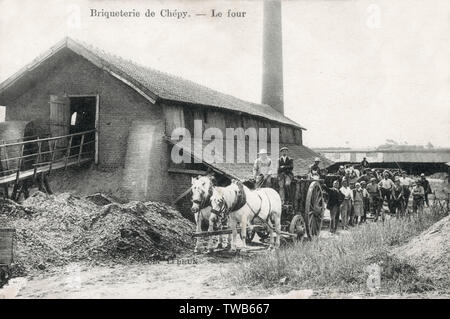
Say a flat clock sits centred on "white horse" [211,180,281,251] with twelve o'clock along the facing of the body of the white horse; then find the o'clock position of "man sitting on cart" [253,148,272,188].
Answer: The man sitting on cart is roughly at 5 o'clock from the white horse.

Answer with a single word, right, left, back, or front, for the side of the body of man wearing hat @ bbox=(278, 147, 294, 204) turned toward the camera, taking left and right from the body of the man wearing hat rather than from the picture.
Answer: front

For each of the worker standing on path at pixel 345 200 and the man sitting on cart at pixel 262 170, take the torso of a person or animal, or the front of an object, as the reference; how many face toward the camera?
2

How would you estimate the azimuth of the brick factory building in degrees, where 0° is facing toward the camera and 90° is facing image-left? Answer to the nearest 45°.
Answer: approximately 45°

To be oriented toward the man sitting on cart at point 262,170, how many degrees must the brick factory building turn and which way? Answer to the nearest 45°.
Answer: approximately 90° to its left

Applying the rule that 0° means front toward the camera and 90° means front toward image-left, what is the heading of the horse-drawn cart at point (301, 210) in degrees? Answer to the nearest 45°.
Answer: approximately 45°

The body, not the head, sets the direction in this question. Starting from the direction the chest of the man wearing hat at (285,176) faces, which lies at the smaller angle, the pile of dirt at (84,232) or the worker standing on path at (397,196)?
the pile of dirt

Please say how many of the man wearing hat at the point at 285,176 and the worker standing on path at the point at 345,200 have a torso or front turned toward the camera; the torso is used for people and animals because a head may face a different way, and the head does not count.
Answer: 2

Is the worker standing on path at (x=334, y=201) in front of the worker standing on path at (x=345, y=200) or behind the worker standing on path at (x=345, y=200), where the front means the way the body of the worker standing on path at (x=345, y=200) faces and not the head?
in front

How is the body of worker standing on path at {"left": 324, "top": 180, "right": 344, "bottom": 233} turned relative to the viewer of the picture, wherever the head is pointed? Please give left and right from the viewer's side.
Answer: facing the viewer and to the left of the viewer

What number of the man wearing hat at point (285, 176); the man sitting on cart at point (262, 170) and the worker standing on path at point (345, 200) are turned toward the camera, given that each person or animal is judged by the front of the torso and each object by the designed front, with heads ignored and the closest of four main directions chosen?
3
